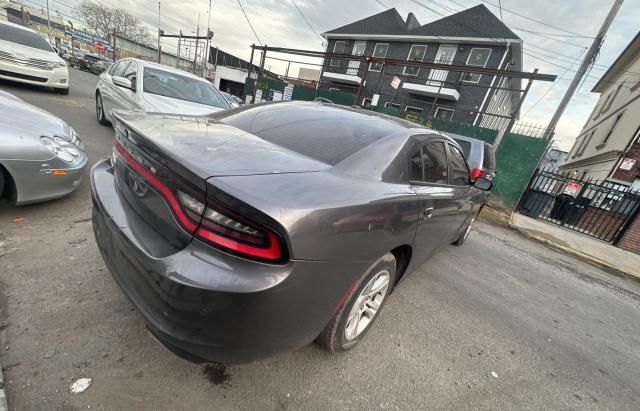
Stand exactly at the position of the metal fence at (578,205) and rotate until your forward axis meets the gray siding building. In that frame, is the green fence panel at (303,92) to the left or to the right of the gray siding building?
left

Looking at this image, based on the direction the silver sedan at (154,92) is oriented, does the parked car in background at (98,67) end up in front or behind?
behind

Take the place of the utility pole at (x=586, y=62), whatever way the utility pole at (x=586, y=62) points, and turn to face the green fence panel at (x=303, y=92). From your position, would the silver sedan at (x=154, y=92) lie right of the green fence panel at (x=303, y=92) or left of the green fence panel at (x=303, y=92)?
left

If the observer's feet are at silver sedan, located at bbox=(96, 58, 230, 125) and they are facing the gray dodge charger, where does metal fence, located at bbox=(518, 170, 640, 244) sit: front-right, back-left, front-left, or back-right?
front-left

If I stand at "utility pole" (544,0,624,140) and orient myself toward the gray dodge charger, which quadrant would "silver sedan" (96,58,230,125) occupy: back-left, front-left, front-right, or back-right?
front-right

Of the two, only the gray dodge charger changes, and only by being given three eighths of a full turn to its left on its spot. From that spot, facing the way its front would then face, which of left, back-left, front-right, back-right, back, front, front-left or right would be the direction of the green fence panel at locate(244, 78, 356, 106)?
right

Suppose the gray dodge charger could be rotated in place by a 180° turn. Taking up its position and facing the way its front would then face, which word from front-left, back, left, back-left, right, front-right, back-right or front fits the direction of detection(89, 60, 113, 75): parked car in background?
right

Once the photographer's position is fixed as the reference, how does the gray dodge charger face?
facing away from the viewer and to the right of the viewer

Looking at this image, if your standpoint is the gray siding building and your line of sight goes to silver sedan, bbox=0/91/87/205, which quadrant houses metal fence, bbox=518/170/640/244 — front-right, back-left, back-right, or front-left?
front-left

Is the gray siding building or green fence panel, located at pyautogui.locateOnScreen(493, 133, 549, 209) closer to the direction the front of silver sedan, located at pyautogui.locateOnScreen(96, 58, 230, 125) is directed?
the green fence panel

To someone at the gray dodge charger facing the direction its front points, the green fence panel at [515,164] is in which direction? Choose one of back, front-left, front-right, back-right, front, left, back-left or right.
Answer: front

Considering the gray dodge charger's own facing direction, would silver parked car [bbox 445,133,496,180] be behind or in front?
in front

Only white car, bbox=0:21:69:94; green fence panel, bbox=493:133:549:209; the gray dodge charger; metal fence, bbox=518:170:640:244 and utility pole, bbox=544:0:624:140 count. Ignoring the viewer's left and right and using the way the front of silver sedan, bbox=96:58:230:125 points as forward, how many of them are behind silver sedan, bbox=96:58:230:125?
1

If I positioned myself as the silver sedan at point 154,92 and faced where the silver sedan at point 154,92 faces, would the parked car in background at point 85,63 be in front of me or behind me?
behind

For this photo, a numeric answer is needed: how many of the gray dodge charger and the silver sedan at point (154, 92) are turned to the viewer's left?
0
